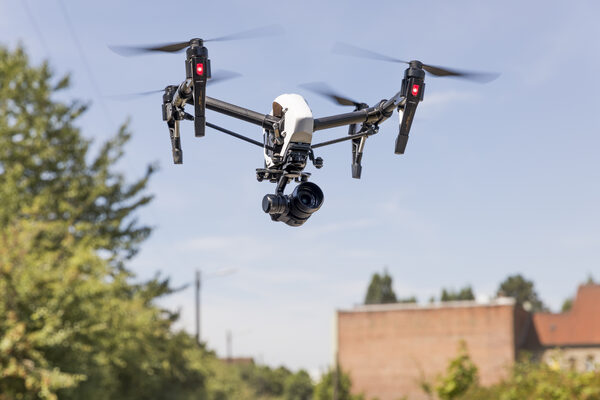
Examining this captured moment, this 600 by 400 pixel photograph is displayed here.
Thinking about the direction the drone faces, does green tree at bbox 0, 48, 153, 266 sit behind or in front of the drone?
behind

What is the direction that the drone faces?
toward the camera

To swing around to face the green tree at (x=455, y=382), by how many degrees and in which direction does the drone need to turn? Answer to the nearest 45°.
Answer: approximately 180°

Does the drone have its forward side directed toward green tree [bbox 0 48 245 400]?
no
